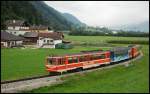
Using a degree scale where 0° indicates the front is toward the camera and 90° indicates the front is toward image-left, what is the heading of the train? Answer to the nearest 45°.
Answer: approximately 45°
